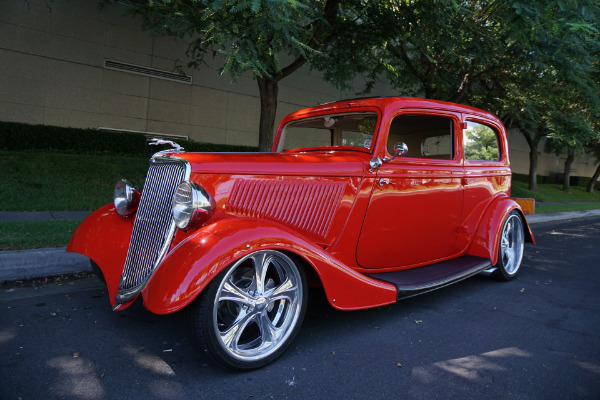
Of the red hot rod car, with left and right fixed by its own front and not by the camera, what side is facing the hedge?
right

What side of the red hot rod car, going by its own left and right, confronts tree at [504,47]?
back

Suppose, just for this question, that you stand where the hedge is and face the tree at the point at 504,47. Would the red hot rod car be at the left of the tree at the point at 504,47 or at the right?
right
